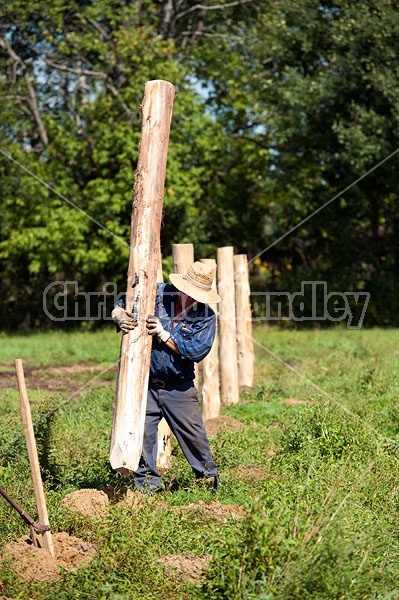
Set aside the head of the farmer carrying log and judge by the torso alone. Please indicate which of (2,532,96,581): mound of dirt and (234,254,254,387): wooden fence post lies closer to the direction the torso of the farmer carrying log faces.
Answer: the mound of dirt

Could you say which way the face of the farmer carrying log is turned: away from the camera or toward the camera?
toward the camera

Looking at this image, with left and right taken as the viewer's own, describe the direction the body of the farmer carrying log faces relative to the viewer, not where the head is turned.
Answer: facing the viewer and to the left of the viewer

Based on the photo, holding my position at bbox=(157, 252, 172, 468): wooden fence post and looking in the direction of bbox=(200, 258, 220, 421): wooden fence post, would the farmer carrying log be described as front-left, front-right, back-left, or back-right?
back-right

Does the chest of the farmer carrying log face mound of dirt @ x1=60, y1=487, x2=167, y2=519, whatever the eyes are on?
yes

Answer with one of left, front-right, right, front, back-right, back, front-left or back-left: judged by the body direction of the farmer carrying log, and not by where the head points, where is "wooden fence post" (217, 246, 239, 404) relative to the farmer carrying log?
back-right

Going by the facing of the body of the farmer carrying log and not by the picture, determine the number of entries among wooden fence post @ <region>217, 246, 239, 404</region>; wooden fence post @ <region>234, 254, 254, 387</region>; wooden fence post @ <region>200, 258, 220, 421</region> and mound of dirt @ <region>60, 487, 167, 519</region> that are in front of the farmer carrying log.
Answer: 1

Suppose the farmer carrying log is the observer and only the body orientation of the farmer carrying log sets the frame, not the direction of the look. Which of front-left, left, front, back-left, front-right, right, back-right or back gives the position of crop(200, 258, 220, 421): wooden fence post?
back-right

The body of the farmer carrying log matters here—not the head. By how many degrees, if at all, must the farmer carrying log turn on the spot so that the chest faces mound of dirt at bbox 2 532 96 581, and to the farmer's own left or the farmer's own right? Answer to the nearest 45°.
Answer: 0° — they already face it

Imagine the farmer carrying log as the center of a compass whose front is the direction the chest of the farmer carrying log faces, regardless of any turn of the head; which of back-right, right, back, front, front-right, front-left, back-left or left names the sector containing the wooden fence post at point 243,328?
back-right

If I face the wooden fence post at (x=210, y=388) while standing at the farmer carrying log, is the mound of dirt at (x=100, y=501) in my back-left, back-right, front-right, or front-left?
back-left

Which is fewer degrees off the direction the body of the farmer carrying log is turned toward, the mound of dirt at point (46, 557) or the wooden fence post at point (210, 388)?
the mound of dirt
